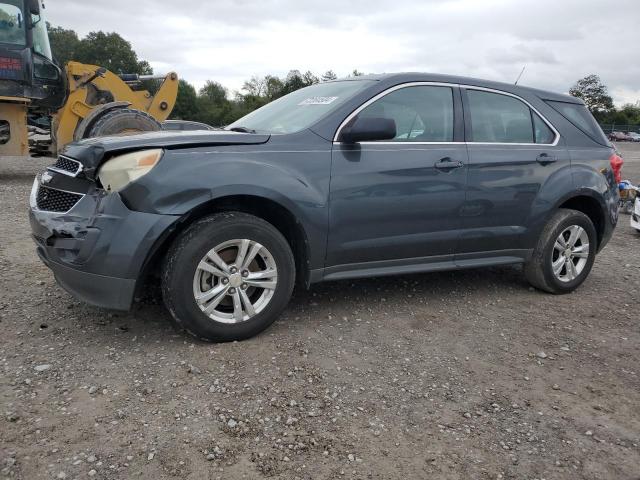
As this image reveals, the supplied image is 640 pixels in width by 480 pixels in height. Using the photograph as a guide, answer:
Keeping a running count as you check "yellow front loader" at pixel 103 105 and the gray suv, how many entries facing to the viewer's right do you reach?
1

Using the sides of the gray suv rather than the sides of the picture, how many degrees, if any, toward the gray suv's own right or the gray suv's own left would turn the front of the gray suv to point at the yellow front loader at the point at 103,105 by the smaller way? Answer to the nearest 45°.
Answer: approximately 90° to the gray suv's own right

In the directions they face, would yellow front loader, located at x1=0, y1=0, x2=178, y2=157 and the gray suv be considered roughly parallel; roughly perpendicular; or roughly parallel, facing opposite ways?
roughly parallel, facing opposite ways

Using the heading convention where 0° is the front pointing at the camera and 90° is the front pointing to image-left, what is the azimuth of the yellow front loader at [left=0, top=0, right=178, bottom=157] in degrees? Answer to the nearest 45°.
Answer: approximately 270°

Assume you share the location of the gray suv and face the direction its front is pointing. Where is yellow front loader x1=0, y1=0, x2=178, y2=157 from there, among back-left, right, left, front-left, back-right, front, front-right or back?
right

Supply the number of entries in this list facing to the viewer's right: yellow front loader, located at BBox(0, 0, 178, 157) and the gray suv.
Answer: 1

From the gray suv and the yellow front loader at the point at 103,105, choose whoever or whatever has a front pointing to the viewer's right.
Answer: the yellow front loader

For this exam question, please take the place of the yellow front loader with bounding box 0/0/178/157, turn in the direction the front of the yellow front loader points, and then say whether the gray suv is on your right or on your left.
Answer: on your right

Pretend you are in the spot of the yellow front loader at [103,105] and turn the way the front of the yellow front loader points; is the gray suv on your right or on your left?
on your right
